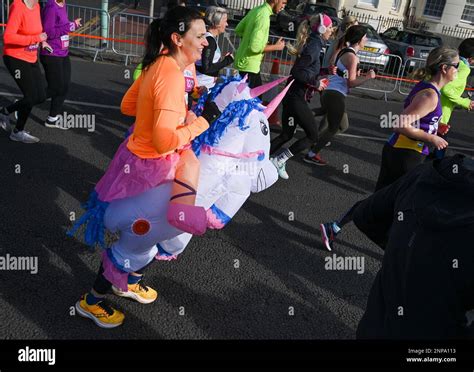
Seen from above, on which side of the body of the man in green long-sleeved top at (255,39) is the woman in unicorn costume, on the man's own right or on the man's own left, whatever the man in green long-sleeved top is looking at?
on the man's own right
